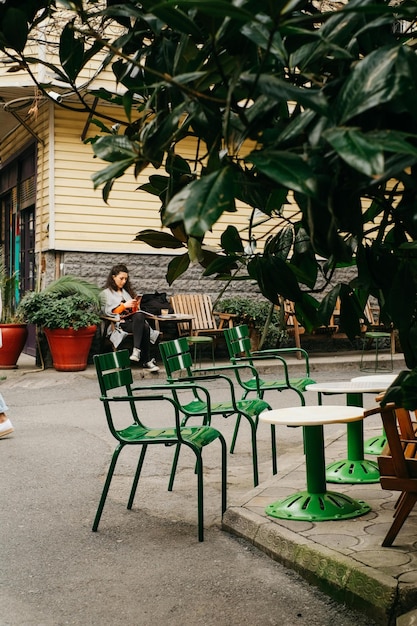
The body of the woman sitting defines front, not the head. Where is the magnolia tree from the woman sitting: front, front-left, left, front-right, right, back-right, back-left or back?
front-right

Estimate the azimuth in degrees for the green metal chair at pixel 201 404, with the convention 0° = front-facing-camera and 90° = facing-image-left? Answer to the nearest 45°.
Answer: approximately 270°

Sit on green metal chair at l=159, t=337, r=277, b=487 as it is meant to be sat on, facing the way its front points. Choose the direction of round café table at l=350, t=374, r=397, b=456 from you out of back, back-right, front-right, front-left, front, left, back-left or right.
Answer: front

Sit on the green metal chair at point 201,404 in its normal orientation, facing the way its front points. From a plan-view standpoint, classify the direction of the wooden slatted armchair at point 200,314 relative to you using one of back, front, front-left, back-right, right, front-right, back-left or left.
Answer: left

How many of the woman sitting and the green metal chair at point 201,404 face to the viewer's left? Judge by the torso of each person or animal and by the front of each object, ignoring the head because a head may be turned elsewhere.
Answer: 0

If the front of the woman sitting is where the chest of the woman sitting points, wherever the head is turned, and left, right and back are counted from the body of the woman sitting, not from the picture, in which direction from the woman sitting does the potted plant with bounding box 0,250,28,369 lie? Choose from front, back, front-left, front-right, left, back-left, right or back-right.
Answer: back-right

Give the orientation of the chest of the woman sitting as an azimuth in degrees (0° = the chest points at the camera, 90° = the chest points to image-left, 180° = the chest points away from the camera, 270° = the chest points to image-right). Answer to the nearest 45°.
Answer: approximately 315°

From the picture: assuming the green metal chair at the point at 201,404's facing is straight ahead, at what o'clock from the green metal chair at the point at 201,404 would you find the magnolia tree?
The magnolia tree is roughly at 3 o'clock from the green metal chair.

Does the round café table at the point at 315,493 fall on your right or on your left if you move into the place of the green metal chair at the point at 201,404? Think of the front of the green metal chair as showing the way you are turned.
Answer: on your right

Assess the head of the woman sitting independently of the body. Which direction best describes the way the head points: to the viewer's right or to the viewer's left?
to the viewer's right

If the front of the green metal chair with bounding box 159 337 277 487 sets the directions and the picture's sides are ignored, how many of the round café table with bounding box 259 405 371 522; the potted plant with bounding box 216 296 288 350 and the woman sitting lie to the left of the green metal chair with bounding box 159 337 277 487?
2

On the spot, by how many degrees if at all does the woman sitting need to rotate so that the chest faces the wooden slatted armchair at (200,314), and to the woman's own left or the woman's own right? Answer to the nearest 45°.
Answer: approximately 90° to the woman's own left
